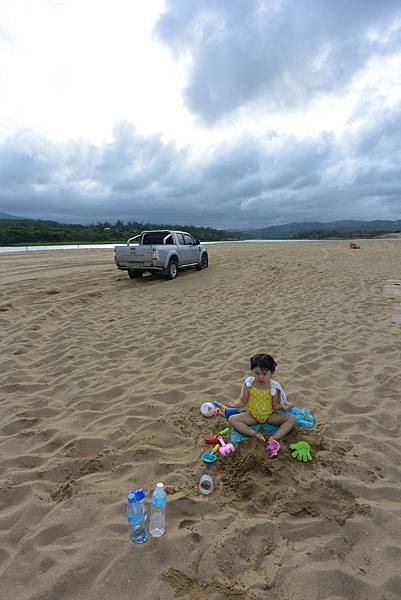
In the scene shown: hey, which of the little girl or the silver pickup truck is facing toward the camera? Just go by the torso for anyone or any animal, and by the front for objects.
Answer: the little girl

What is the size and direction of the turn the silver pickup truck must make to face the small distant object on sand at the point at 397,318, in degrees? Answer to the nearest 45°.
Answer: approximately 90° to its right

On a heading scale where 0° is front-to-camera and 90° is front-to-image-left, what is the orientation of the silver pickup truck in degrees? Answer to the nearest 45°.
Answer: approximately 225°

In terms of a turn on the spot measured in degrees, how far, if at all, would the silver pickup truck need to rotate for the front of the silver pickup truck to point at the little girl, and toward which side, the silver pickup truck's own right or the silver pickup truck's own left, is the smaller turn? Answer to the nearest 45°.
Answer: approximately 135° to the silver pickup truck's own right

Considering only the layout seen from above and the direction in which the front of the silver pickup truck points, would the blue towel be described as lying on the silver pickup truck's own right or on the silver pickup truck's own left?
on the silver pickup truck's own right

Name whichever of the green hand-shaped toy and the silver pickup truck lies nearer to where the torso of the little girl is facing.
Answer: the green hand-shaped toy

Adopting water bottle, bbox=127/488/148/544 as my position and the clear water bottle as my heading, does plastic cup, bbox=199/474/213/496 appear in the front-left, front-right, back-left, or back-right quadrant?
front-left

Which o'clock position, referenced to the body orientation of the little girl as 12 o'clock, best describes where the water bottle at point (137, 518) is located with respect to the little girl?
The water bottle is roughly at 1 o'clock from the little girl.

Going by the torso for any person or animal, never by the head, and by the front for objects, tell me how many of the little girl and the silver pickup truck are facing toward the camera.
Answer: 1

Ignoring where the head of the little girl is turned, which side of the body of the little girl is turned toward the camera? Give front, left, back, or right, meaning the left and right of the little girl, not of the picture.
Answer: front

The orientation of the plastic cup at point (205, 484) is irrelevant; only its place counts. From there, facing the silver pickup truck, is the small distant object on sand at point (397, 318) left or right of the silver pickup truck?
right

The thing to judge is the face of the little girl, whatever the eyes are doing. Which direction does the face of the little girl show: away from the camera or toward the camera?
toward the camera

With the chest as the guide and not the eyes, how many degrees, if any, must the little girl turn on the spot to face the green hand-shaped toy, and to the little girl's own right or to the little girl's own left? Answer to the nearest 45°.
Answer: approximately 45° to the little girl's own left

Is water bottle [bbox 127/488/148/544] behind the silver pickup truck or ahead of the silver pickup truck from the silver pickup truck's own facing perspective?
behind
